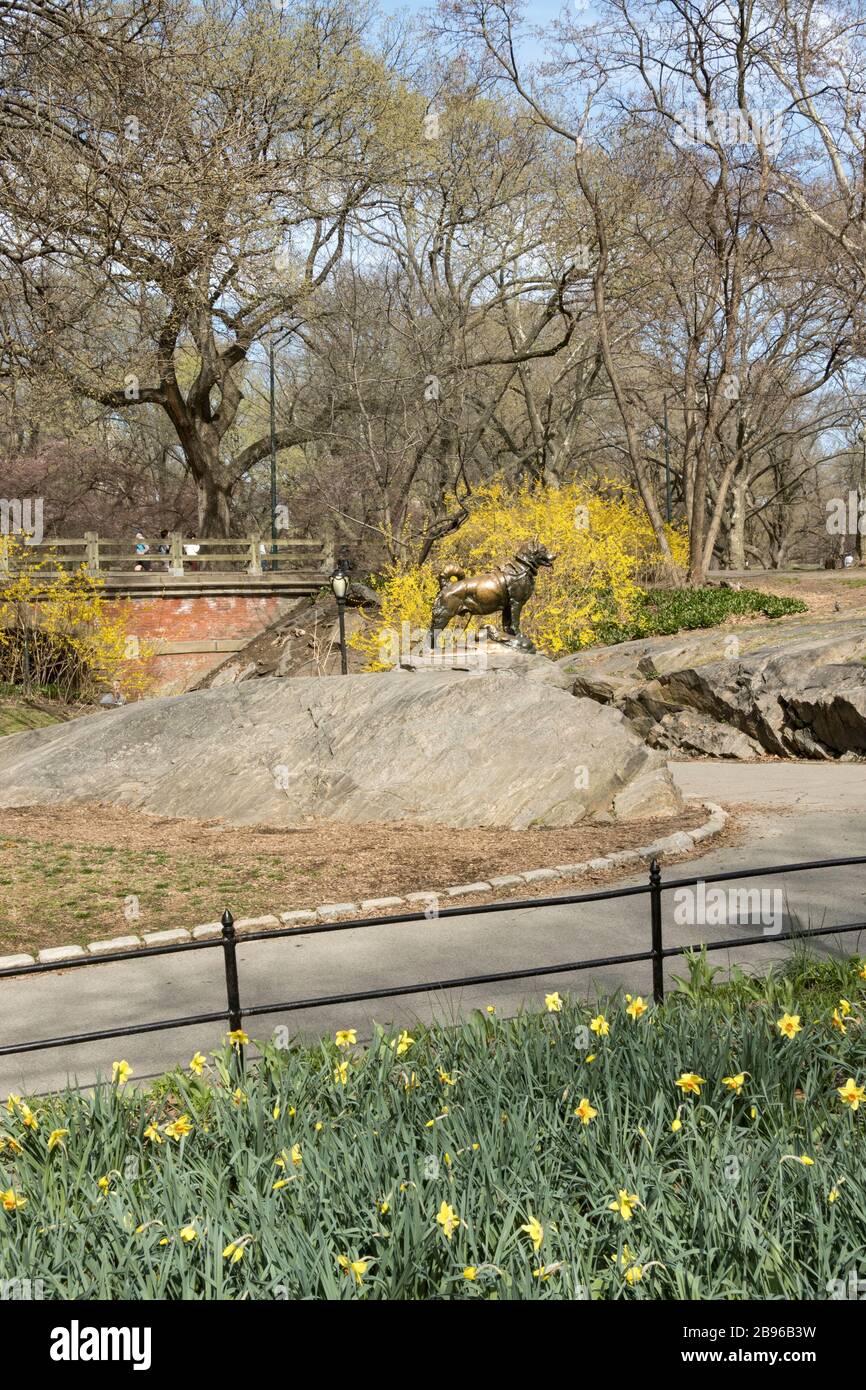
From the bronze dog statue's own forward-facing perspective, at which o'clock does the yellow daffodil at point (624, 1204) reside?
The yellow daffodil is roughly at 3 o'clock from the bronze dog statue.

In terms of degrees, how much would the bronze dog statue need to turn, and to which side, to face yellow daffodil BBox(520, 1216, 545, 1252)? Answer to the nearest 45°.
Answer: approximately 90° to its right

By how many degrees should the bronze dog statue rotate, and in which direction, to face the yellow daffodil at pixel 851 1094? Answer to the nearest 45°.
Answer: approximately 90° to its right

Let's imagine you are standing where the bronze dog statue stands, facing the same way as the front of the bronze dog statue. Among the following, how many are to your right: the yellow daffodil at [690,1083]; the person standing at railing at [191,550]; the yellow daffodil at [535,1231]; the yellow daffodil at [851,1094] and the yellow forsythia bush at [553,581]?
3

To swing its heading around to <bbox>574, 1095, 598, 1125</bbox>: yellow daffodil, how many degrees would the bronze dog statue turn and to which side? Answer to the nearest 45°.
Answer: approximately 90° to its right

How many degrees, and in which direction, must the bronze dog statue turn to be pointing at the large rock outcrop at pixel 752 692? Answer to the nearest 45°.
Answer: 0° — it already faces it

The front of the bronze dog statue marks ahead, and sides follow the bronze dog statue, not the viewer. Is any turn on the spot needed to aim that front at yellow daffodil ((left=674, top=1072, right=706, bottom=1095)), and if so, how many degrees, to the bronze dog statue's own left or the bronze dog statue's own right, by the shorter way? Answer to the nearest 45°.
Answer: approximately 90° to the bronze dog statue's own right

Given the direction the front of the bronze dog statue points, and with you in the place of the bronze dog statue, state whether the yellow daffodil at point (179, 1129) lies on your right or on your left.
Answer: on your right

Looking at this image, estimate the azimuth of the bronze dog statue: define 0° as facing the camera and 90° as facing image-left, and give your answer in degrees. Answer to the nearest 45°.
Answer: approximately 270°

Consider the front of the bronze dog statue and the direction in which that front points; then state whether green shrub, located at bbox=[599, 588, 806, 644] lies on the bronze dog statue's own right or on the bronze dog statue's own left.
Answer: on the bronze dog statue's own left
